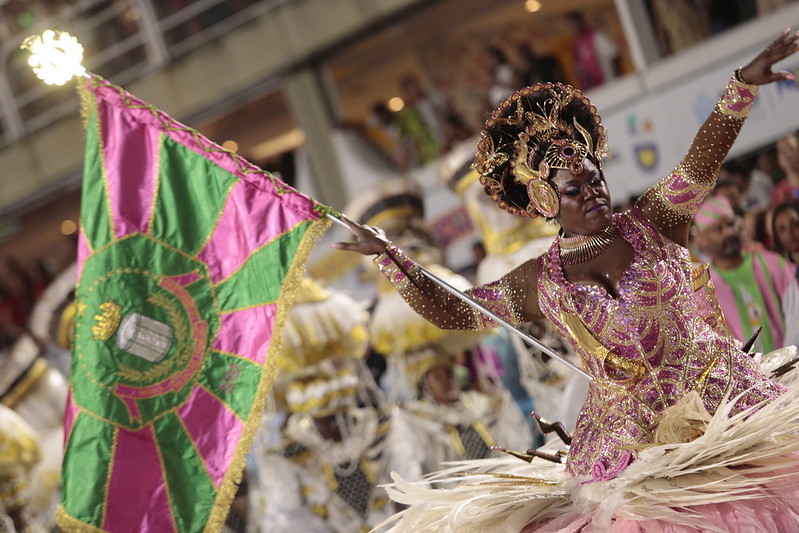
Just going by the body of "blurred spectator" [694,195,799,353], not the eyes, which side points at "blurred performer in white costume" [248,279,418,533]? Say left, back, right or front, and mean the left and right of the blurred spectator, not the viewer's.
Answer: right

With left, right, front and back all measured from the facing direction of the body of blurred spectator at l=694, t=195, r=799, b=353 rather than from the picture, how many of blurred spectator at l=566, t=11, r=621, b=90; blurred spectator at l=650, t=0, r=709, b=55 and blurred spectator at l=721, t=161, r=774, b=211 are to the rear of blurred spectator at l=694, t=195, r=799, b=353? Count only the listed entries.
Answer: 3

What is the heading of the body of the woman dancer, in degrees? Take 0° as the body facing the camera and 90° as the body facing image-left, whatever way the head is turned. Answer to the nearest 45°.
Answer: approximately 0°

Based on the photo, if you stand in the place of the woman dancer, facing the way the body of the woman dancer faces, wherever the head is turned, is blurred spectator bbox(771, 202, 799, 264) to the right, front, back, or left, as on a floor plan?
back

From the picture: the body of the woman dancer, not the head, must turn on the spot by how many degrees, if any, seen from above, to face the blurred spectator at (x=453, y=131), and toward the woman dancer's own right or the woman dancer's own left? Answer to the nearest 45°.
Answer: approximately 180°

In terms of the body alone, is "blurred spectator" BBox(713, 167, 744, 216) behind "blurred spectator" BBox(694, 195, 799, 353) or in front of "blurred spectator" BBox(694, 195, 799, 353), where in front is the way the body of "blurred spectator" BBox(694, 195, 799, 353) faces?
behind

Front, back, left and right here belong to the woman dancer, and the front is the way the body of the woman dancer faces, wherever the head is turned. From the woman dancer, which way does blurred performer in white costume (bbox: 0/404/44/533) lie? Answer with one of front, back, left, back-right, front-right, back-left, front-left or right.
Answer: back-right

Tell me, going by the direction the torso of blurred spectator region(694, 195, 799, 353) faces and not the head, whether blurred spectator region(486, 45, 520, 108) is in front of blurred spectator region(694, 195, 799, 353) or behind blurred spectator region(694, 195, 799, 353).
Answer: behind

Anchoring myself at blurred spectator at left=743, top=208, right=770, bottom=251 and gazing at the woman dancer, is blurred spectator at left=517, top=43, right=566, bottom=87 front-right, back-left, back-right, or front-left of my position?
back-right

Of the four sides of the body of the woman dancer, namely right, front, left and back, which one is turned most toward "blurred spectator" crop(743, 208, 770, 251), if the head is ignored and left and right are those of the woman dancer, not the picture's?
back

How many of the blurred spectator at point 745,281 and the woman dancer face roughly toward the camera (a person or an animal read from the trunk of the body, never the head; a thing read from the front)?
2

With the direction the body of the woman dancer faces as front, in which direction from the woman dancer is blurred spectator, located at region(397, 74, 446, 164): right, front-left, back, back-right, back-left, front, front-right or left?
back

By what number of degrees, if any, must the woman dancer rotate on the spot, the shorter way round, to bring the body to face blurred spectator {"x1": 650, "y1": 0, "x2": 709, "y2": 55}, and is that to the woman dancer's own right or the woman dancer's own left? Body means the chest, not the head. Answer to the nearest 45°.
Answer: approximately 180°
